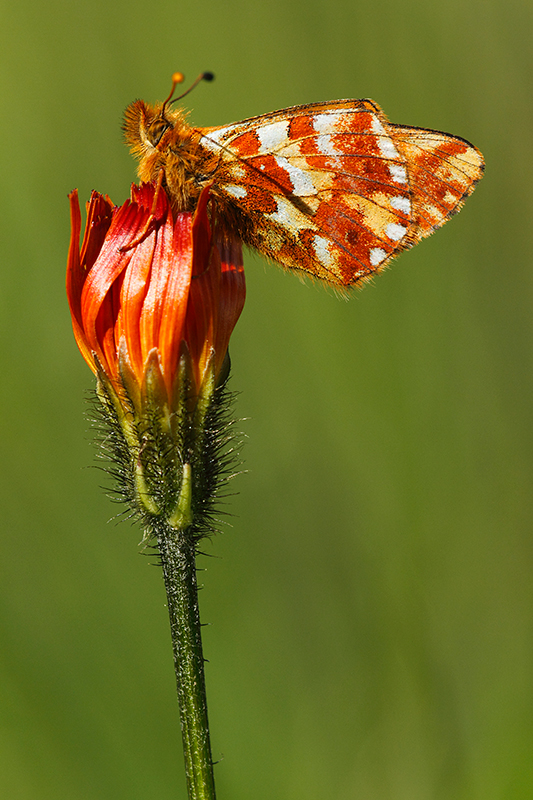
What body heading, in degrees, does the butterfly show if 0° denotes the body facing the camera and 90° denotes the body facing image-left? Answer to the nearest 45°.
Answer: approximately 90°
